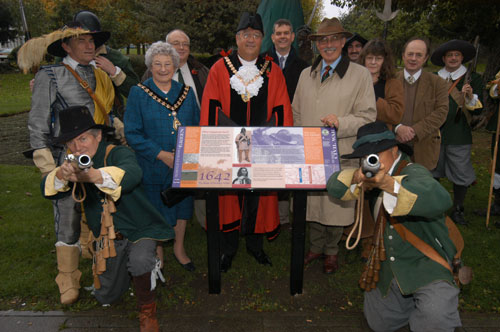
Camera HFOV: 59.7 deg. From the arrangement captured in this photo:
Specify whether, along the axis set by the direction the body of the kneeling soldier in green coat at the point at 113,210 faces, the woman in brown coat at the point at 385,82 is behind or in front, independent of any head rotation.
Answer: behind

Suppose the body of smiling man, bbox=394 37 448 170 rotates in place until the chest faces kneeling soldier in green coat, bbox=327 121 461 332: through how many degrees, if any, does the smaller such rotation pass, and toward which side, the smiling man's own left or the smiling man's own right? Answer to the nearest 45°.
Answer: approximately 45° to the smiling man's own left

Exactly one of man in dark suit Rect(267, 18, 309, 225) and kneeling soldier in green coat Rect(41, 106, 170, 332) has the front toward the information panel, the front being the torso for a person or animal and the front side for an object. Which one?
the man in dark suit

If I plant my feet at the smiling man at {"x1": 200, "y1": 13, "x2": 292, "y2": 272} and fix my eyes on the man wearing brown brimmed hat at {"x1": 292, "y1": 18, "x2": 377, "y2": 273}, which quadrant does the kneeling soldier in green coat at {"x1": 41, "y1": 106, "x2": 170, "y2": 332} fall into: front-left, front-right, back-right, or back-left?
back-right

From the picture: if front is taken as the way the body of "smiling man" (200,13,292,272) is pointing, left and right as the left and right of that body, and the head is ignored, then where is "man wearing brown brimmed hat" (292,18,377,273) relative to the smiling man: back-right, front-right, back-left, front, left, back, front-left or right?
left

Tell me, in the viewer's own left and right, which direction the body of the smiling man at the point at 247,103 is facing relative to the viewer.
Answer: facing the viewer

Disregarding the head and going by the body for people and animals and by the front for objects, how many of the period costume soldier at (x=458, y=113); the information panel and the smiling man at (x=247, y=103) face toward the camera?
3

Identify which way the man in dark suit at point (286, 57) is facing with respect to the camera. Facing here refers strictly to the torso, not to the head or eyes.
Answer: toward the camera

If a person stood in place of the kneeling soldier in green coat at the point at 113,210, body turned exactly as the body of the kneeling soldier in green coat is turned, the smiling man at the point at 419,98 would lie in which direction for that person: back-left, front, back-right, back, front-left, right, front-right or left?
back-left

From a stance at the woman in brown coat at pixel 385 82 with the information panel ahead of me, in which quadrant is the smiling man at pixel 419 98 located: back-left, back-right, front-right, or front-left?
back-left

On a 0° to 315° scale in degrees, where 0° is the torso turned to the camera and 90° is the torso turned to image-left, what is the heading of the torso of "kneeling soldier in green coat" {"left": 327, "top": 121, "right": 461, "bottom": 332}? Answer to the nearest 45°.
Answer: approximately 45°

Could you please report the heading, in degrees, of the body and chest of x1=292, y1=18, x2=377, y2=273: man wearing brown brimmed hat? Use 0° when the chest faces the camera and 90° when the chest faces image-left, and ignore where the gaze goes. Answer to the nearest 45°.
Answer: approximately 45°
